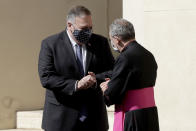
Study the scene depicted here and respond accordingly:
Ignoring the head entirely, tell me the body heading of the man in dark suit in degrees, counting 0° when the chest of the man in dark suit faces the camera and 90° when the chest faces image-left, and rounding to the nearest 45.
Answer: approximately 315°
